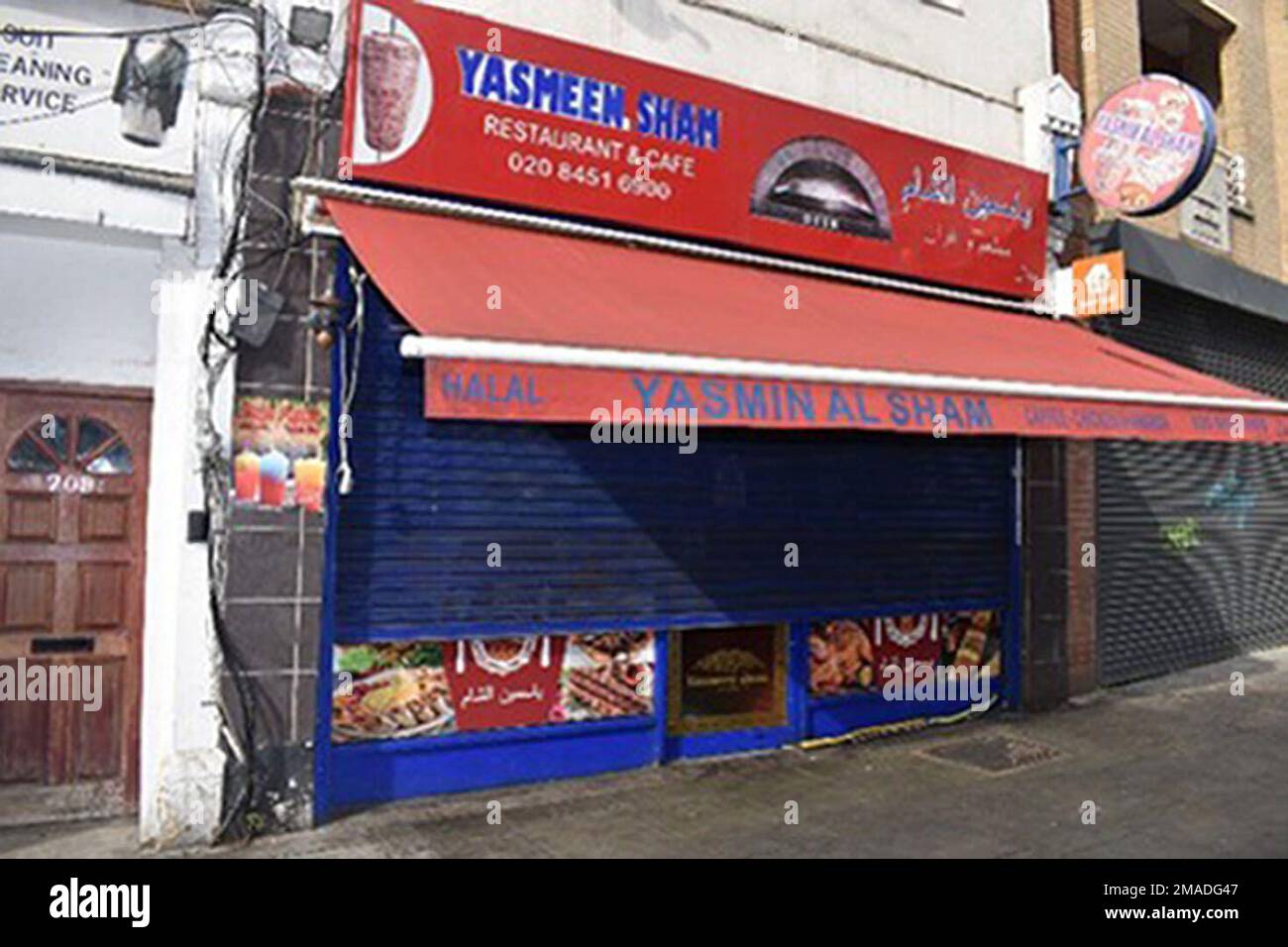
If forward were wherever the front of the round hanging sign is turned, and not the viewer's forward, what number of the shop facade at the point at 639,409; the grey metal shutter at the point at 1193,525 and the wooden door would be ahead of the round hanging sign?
2

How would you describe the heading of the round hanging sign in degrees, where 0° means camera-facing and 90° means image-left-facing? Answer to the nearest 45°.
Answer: approximately 45°

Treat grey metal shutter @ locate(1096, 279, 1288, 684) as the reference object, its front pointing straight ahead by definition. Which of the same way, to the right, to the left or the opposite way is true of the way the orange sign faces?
to the right

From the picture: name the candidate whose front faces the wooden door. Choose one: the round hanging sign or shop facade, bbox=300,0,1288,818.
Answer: the round hanging sign

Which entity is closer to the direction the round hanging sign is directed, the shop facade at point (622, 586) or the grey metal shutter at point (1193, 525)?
the shop facade

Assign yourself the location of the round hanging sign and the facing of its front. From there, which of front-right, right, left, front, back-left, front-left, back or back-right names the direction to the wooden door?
front

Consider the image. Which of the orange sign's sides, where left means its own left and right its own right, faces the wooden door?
front

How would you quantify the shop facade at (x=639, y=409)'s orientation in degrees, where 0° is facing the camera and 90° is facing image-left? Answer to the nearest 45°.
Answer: approximately 315°

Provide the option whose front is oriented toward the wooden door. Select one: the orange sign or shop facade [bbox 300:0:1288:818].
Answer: the orange sign

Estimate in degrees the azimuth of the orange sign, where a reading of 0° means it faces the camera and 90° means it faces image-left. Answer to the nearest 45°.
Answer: approximately 45°

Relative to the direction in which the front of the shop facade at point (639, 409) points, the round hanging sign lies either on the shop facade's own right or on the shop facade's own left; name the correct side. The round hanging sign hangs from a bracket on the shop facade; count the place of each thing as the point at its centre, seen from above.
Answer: on the shop facade's own left

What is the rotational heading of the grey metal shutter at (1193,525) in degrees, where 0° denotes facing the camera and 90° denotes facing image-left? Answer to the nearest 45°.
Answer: approximately 315°
